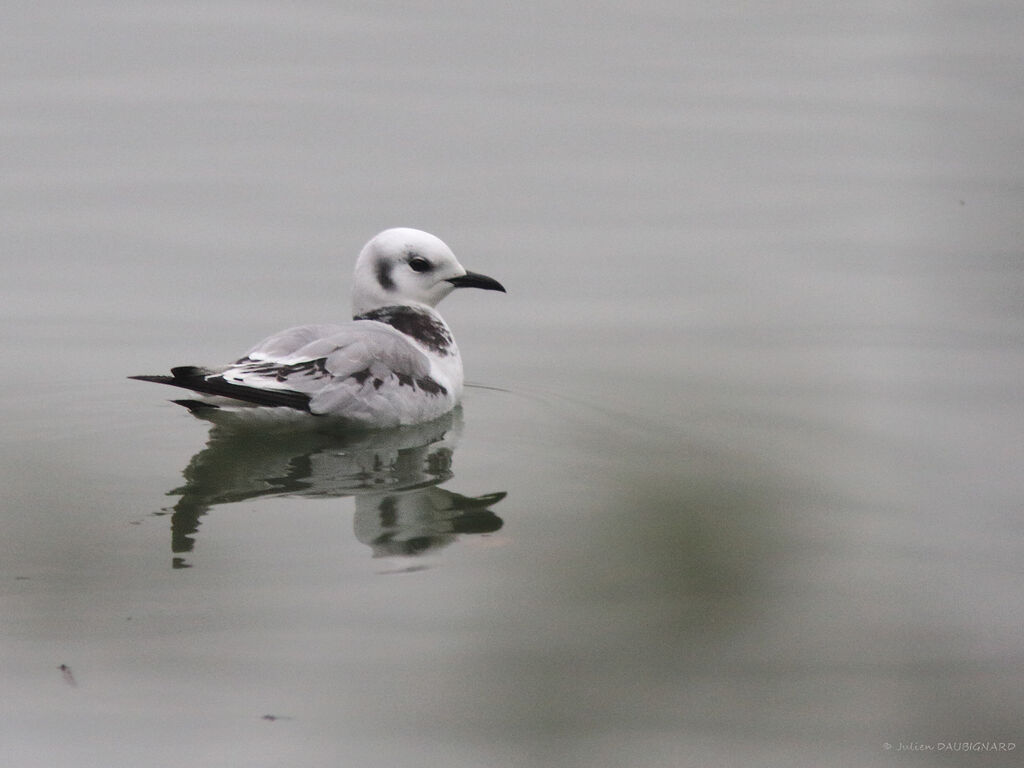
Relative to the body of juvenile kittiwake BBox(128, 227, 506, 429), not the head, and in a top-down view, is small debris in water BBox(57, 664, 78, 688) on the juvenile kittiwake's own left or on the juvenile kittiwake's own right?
on the juvenile kittiwake's own right

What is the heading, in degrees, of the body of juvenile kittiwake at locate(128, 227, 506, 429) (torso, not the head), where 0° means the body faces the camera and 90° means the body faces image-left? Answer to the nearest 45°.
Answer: approximately 270°
